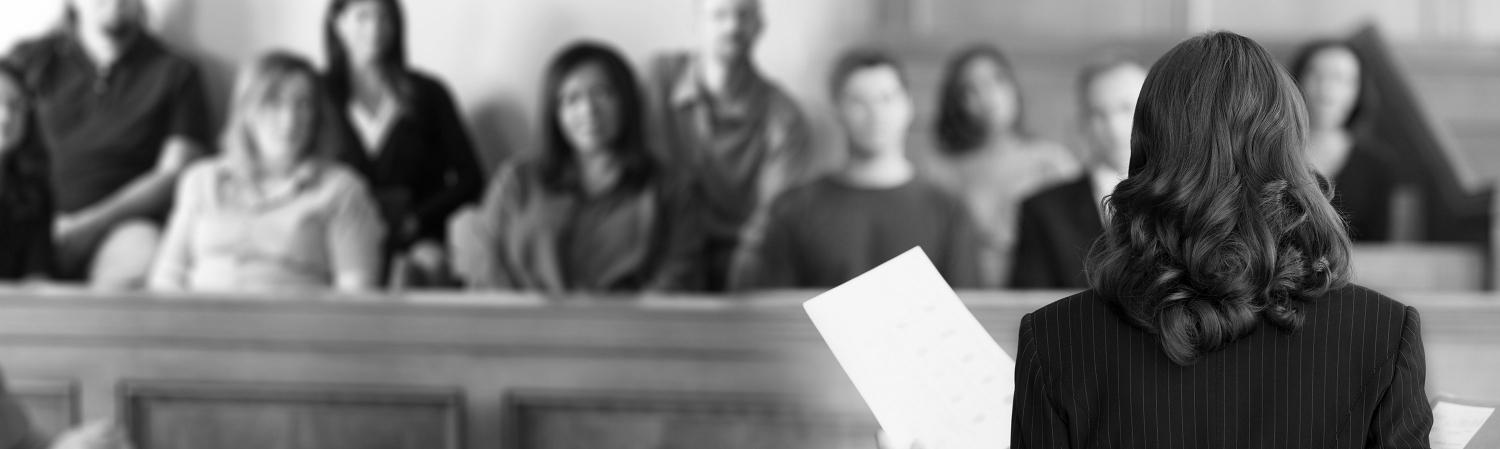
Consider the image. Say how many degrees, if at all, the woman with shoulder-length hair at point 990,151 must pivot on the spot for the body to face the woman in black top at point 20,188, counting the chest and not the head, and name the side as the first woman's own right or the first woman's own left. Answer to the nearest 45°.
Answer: approximately 90° to the first woman's own right

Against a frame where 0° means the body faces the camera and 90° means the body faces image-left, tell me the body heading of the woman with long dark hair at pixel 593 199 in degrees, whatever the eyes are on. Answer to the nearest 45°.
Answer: approximately 0°

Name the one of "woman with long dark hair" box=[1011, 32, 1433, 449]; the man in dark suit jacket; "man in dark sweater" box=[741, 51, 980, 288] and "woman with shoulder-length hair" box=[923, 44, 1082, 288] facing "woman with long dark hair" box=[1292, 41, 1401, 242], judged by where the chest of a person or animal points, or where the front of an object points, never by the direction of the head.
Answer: "woman with long dark hair" box=[1011, 32, 1433, 449]

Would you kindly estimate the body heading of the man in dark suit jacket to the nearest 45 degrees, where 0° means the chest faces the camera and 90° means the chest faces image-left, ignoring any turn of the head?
approximately 0°

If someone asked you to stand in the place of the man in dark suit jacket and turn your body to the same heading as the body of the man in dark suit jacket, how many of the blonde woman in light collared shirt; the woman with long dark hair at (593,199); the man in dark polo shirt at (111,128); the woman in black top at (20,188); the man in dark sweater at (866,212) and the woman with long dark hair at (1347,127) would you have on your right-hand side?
5

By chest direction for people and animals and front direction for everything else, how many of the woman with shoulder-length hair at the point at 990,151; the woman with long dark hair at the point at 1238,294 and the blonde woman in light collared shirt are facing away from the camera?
1

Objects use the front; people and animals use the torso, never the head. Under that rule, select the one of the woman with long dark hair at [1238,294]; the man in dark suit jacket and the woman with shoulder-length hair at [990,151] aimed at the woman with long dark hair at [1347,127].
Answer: the woman with long dark hair at [1238,294]

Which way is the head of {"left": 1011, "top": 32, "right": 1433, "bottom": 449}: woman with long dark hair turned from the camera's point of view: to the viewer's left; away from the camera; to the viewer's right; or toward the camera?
away from the camera

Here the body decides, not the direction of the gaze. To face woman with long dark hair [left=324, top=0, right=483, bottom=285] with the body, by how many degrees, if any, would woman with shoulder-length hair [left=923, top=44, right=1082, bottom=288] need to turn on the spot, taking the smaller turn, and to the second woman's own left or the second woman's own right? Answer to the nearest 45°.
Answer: approximately 90° to the second woman's own right

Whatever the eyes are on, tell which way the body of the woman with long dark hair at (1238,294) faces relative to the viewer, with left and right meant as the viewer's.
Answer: facing away from the viewer

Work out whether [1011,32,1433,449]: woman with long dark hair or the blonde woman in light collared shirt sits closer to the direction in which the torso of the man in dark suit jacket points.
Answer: the woman with long dark hair

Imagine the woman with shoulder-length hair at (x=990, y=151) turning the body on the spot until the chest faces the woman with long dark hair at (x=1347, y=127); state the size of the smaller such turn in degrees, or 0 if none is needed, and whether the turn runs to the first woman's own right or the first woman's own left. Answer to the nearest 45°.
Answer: approximately 90° to the first woman's own left
